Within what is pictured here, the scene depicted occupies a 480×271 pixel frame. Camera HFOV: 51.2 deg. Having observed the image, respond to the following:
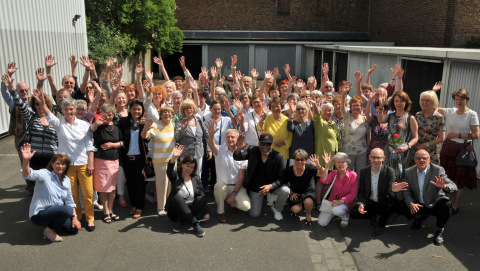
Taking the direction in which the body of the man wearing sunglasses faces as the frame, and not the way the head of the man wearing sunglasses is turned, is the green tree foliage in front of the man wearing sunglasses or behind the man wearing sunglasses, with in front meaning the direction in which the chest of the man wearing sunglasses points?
behind

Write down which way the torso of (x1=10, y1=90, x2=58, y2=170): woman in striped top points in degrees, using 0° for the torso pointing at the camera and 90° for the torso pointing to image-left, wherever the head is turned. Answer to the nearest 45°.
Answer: approximately 315°

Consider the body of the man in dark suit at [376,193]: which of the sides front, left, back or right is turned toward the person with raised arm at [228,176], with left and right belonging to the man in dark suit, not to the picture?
right

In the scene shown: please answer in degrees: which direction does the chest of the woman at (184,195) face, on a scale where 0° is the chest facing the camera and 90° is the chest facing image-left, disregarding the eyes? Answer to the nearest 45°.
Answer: approximately 0°

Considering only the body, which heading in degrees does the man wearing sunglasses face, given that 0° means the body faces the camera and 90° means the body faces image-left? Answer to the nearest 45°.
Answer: approximately 0°
